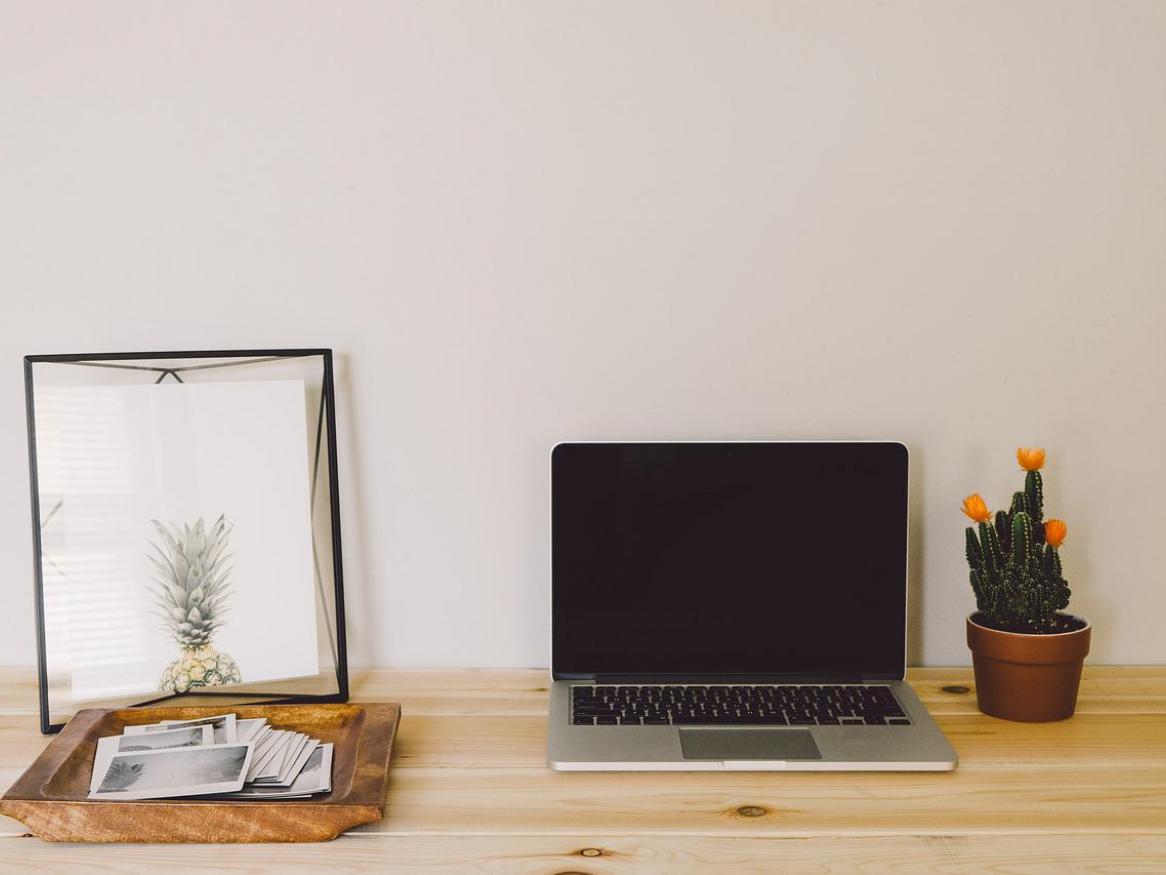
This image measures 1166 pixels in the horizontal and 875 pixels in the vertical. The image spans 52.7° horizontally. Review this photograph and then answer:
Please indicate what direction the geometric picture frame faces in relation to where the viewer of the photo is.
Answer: facing the viewer

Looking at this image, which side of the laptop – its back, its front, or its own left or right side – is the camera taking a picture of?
front

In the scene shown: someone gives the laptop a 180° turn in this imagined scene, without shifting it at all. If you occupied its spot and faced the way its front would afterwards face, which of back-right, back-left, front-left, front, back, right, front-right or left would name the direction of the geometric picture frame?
left

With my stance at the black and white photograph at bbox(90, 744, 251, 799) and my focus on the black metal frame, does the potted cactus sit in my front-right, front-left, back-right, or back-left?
front-right

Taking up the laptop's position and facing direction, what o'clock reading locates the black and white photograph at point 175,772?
The black and white photograph is roughly at 2 o'clock from the laptop.

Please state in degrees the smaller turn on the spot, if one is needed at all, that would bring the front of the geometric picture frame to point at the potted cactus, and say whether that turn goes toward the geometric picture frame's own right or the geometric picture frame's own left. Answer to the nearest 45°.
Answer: approximately 45° to the geometric picture frame's own left
